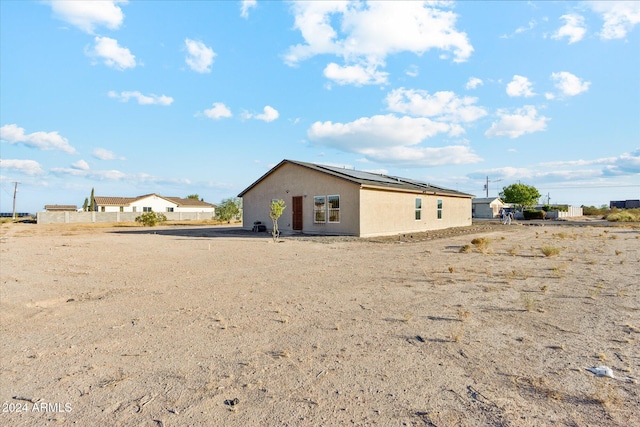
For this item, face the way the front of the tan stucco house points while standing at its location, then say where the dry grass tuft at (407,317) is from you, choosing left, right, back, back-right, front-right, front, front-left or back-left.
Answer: front-left

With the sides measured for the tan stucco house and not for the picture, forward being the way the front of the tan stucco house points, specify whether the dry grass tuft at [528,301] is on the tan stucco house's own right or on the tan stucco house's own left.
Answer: on the tan stucco house's own left

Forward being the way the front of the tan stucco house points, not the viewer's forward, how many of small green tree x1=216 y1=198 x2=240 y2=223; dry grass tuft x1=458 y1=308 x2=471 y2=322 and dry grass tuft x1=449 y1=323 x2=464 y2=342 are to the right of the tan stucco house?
1

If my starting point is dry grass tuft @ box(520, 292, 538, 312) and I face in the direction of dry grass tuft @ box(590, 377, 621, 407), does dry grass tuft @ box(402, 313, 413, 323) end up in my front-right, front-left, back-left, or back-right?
front-right

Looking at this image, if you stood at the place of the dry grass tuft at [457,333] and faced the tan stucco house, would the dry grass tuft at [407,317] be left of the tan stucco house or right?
left

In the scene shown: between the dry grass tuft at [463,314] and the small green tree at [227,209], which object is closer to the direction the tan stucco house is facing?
the dry grass tuft

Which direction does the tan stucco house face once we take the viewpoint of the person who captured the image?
facing the viewer and to the left of the viewer

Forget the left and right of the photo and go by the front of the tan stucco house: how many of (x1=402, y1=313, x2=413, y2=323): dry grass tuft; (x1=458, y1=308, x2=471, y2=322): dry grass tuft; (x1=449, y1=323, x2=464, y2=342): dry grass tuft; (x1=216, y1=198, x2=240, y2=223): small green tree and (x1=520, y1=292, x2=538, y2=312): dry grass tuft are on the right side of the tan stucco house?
1

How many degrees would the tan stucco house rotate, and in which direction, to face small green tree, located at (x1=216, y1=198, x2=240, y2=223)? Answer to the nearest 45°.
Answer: approximately 90° to its right

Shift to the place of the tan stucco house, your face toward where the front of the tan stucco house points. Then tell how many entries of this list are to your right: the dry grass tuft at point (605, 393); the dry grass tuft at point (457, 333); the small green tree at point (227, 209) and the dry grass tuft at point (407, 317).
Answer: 1

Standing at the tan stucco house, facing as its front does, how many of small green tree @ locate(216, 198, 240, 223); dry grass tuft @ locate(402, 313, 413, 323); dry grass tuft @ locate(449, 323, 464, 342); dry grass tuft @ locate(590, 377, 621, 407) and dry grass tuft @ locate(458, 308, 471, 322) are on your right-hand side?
1

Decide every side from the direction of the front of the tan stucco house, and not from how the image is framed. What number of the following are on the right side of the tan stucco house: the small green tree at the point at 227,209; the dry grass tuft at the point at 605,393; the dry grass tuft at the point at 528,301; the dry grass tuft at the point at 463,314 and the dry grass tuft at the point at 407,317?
1

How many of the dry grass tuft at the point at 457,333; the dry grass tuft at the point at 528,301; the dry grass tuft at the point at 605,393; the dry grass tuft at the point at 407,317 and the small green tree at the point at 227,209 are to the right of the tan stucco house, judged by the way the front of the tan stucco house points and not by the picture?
1

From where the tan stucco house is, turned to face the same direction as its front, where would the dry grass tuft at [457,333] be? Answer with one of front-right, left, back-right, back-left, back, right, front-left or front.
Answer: front-left
